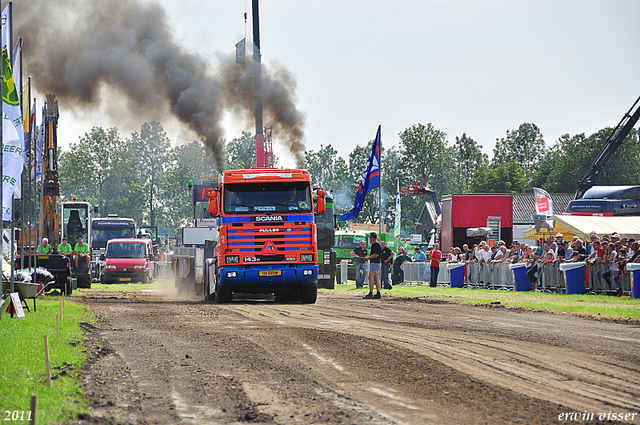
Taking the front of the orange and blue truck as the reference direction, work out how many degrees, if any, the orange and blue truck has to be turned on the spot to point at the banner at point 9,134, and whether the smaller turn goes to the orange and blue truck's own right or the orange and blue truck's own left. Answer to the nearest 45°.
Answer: approximately 45° to the orange and blue truck's own right

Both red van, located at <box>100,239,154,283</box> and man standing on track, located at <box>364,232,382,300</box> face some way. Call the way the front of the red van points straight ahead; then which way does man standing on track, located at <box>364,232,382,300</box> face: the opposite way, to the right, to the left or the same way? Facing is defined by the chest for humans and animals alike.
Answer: to the right

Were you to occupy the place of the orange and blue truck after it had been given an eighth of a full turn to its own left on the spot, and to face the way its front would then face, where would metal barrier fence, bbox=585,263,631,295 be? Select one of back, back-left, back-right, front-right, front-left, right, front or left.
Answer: front-left

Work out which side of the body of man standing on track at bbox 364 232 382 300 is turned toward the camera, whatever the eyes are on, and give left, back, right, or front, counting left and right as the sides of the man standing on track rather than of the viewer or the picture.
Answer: left

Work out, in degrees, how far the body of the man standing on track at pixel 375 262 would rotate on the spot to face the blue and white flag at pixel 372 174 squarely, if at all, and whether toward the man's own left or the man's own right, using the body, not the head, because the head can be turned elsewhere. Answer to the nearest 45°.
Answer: approximately 90° to the man's own right

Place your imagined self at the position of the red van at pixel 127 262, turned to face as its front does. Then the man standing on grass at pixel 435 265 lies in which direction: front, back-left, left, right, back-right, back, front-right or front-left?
front-left

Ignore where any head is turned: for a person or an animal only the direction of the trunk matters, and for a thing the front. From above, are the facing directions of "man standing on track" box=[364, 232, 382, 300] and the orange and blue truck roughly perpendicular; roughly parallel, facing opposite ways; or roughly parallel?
roughly perpendicular

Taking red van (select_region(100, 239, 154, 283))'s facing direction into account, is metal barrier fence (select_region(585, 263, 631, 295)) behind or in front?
in front

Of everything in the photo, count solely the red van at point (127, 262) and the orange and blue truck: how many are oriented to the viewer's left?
0

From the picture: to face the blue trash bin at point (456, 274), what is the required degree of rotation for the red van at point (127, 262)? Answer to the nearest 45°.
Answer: approximately 45° to its left

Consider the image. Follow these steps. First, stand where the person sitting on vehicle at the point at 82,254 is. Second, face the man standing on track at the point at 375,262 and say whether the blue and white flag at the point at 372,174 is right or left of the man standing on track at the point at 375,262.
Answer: left

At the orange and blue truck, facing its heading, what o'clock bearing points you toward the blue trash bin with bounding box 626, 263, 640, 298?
The blue trash bin is roughly at 9 o'clock from the orange and blue truck.
